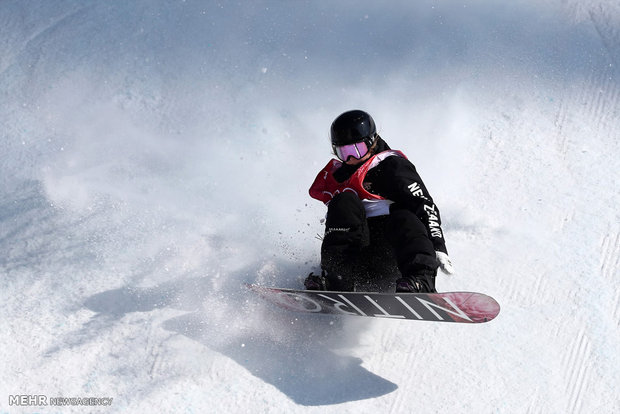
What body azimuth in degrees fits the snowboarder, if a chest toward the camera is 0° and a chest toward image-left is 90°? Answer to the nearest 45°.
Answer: approximately 45°
